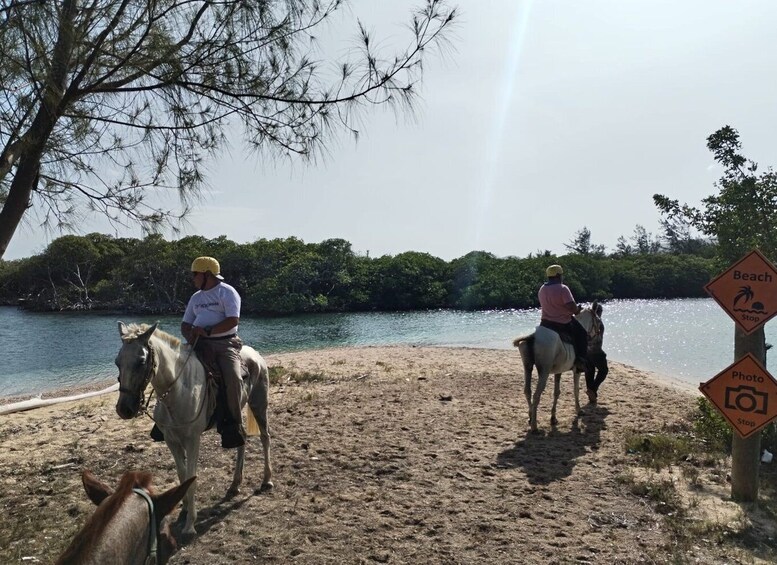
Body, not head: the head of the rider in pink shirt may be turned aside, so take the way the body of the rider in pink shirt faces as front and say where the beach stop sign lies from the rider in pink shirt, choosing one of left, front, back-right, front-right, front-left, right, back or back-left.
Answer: right

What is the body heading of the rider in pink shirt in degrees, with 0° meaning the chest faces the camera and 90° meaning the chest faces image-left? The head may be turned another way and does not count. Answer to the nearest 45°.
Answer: approximately 225°

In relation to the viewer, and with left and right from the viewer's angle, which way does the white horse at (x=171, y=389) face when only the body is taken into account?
facing the viewer and to the left of the viewer

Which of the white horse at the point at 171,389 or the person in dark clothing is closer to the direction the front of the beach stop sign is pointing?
the white horse

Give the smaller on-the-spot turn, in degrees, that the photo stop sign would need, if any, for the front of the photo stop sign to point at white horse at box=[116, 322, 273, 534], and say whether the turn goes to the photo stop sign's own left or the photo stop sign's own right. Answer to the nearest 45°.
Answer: approximately 45° to the photo stop sign's own right

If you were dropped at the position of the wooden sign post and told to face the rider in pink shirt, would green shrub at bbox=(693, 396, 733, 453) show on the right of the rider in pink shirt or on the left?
right

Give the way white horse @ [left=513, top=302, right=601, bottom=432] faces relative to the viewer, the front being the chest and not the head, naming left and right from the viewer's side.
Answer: facing away from the viewer and to the right of the viewer

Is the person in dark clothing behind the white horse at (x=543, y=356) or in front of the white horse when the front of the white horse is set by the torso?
in front

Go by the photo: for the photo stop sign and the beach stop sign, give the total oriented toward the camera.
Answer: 2

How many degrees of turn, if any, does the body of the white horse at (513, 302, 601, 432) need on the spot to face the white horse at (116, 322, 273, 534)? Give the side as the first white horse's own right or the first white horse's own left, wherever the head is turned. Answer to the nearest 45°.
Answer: approximately 180°

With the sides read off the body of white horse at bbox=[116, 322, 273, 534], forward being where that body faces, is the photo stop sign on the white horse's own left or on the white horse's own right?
on the white horse's own left

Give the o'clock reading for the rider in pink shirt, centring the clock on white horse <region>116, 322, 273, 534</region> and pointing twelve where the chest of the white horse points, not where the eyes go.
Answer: The rider in pink shirt is roughly at 7 o'clock from the white horse.

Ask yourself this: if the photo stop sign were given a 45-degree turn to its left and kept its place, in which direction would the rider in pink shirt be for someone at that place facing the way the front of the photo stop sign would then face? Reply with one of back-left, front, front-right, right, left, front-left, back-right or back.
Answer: back

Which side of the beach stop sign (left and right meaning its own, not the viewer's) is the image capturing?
front
